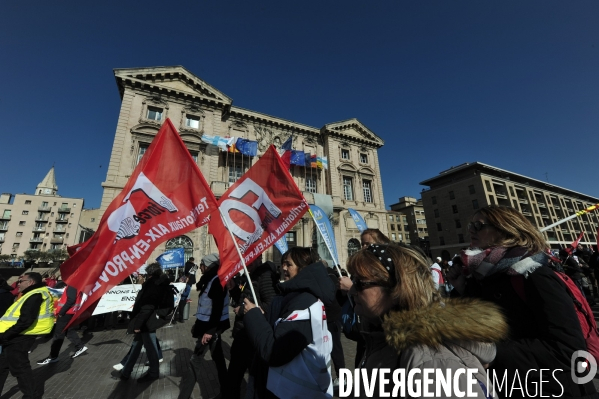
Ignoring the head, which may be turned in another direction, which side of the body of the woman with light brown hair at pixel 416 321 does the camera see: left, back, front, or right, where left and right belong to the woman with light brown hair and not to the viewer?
left

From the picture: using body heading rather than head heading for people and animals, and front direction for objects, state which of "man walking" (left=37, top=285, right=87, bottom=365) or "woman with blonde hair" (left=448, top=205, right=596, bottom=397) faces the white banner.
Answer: the woman with blonde hair

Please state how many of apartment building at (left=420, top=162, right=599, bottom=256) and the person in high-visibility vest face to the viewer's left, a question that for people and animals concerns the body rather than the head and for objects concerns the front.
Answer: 1

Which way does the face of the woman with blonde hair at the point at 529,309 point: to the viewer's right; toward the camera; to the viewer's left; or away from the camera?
to the viewer's left

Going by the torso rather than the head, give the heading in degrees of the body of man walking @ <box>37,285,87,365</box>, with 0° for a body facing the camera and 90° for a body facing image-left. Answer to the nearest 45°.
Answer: approximately 90°

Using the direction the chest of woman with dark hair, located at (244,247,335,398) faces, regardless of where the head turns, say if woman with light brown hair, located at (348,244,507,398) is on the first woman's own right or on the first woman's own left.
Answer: on the first woman's own left

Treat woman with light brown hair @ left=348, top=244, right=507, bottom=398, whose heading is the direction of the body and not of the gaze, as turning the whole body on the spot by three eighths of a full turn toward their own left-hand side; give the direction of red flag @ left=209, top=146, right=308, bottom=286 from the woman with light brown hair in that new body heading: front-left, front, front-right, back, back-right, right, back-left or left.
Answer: back

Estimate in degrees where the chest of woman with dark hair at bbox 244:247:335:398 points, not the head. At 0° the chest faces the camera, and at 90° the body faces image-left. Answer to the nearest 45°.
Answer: approximately 90°

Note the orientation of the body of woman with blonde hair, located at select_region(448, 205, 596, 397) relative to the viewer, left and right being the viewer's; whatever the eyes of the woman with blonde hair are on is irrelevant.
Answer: facing to the left of the viewer

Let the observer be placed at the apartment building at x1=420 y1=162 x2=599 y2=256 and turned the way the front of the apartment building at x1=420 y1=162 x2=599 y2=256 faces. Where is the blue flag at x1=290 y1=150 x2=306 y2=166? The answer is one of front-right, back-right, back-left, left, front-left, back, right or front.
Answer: front-right

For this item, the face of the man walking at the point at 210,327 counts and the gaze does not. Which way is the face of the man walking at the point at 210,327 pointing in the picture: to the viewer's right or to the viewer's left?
to the viewer's left
